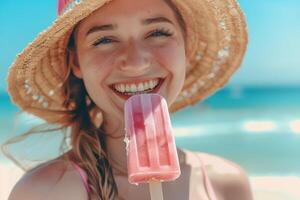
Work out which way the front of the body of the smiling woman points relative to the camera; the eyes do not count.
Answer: toward the camera
